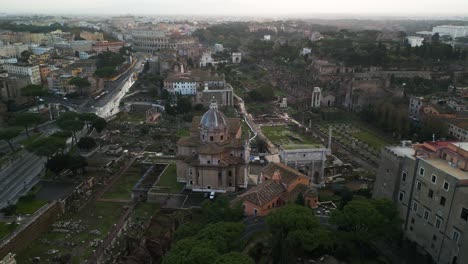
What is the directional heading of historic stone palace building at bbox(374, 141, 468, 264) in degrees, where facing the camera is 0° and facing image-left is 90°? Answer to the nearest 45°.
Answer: approximately 45°

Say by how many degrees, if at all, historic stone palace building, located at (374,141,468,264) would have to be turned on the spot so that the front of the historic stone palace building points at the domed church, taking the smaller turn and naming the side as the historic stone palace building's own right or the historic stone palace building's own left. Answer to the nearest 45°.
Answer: approximately 45° to the historic stone palace building's own right

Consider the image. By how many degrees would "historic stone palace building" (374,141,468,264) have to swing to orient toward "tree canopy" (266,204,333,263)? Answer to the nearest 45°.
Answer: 0° — it already faces it

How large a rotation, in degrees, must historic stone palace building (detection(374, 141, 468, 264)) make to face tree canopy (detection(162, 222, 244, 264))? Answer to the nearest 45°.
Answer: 0° — it already faces it
